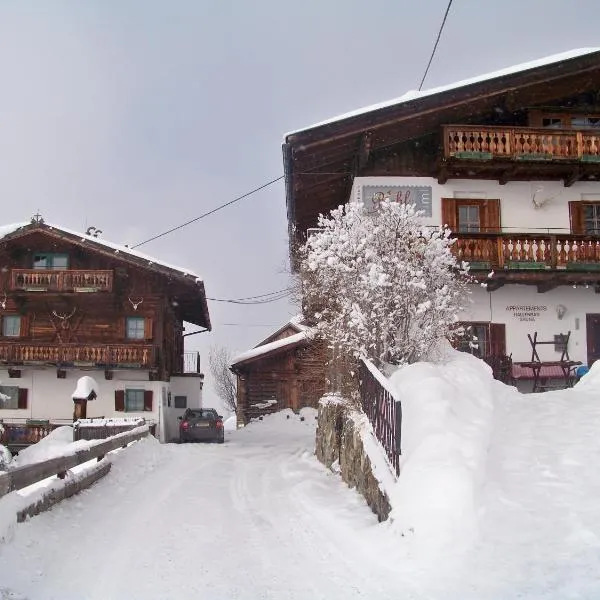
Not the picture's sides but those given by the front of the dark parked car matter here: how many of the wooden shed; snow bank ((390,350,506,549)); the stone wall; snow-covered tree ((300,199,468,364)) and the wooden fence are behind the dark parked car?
4

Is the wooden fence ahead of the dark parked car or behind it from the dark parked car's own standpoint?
behind

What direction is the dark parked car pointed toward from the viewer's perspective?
away from the camera

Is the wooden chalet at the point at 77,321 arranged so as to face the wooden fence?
yes

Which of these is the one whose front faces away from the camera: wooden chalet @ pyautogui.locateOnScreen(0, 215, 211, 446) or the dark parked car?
the dark parked car

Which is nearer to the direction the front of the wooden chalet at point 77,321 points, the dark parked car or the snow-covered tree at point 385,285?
the snow-covered tree

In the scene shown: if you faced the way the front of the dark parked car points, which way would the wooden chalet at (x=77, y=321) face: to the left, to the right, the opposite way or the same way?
the opposite way

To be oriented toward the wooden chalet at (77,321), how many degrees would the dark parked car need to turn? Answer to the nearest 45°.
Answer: approximately 45° to its left

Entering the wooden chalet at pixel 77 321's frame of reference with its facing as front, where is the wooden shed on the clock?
The wooden shed is roughly at 8 o'clock from the wooden chalet.

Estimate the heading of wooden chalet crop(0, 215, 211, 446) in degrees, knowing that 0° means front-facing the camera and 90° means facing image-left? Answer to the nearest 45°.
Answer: approximately 0°

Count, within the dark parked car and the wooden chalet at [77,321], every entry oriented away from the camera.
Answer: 1

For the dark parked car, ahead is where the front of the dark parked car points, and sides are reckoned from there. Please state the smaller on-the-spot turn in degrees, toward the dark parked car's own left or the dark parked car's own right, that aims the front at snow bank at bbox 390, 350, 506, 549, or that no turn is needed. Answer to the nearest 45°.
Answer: approximately 180°
